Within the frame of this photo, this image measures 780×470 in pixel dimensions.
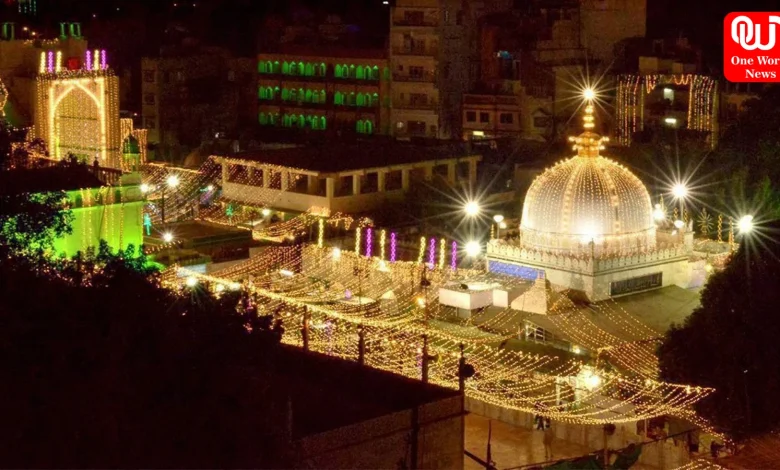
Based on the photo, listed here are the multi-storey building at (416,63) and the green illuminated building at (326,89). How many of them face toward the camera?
2

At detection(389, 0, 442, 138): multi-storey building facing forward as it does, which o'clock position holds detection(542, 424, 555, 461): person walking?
The person walking is roughly at 12 o'clock from the multi-storey building.

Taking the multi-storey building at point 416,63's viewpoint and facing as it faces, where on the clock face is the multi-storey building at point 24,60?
the multi-storey building at point 24,60 is roughly at 2 o'clock from the multi-storey building at point 416,63.

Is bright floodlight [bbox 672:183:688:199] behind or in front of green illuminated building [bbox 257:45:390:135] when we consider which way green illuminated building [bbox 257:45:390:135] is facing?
in front

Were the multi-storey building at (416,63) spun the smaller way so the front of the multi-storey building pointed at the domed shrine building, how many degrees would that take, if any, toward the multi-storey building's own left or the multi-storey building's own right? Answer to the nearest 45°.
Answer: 0° — it already faces it

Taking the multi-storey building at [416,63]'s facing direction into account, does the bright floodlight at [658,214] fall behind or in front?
in front

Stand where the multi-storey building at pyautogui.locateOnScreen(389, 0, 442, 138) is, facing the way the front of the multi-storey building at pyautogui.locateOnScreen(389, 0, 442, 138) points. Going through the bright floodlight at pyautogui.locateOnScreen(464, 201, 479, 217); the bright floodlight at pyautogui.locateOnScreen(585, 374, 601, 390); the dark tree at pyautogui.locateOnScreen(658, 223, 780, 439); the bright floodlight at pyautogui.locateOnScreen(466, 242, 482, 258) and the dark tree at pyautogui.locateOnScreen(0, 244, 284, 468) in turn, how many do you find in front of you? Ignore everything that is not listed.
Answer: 5

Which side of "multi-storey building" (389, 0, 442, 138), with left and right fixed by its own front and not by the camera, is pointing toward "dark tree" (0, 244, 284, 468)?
front

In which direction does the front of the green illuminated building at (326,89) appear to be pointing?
toward the camera
